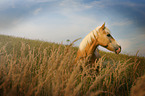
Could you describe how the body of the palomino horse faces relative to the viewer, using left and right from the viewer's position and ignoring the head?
facing to the right of the viewer
